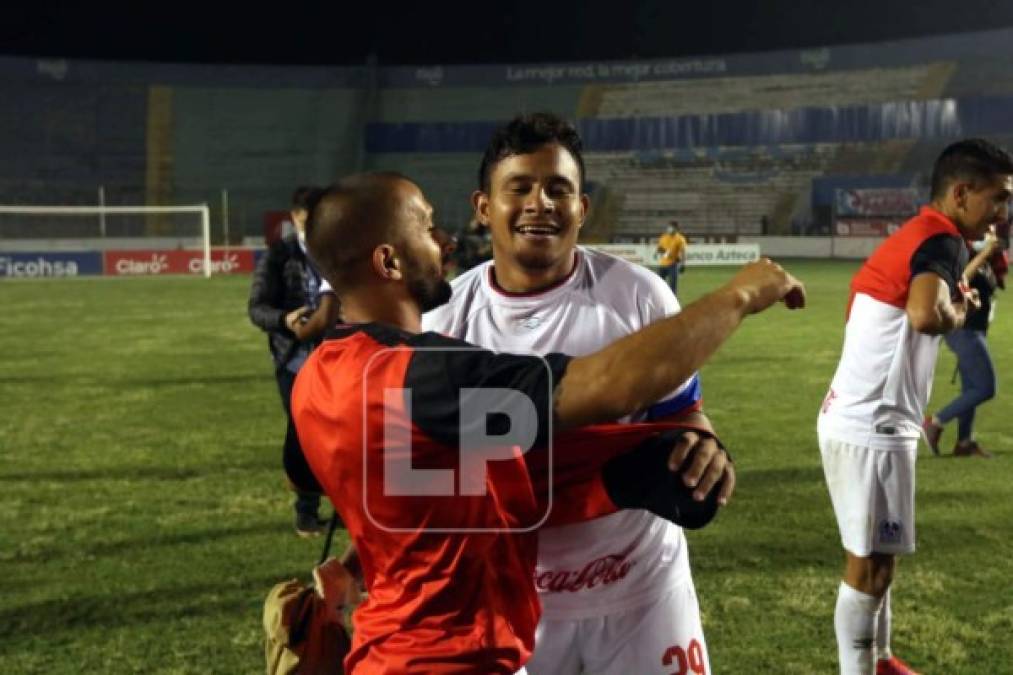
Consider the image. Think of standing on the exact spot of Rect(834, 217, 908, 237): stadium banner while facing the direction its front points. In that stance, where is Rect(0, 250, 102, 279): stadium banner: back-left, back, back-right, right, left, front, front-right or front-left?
front-right

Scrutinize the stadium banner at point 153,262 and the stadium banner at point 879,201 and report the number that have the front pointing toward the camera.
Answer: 2

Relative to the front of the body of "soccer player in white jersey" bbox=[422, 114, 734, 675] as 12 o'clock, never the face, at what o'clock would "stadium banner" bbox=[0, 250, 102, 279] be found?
The stadium banner is roughly at 5 o'clock from the soccer player in white jersey.

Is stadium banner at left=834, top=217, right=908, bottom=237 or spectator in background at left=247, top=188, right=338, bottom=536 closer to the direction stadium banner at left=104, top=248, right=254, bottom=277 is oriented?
the spectator in background

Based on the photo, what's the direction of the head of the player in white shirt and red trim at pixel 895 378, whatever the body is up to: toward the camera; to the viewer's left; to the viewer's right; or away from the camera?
to the viewer's right

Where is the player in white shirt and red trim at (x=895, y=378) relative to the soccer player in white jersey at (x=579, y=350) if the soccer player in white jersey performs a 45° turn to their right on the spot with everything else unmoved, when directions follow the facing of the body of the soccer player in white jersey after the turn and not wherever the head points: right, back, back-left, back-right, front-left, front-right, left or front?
back

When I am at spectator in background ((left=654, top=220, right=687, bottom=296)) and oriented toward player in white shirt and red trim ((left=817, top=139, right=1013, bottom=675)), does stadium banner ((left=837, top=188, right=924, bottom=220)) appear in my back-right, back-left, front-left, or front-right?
back-left

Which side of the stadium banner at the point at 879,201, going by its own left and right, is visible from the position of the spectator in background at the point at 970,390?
front

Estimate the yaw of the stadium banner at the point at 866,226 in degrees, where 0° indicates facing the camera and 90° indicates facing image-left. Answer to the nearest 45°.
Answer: approximately 0°
